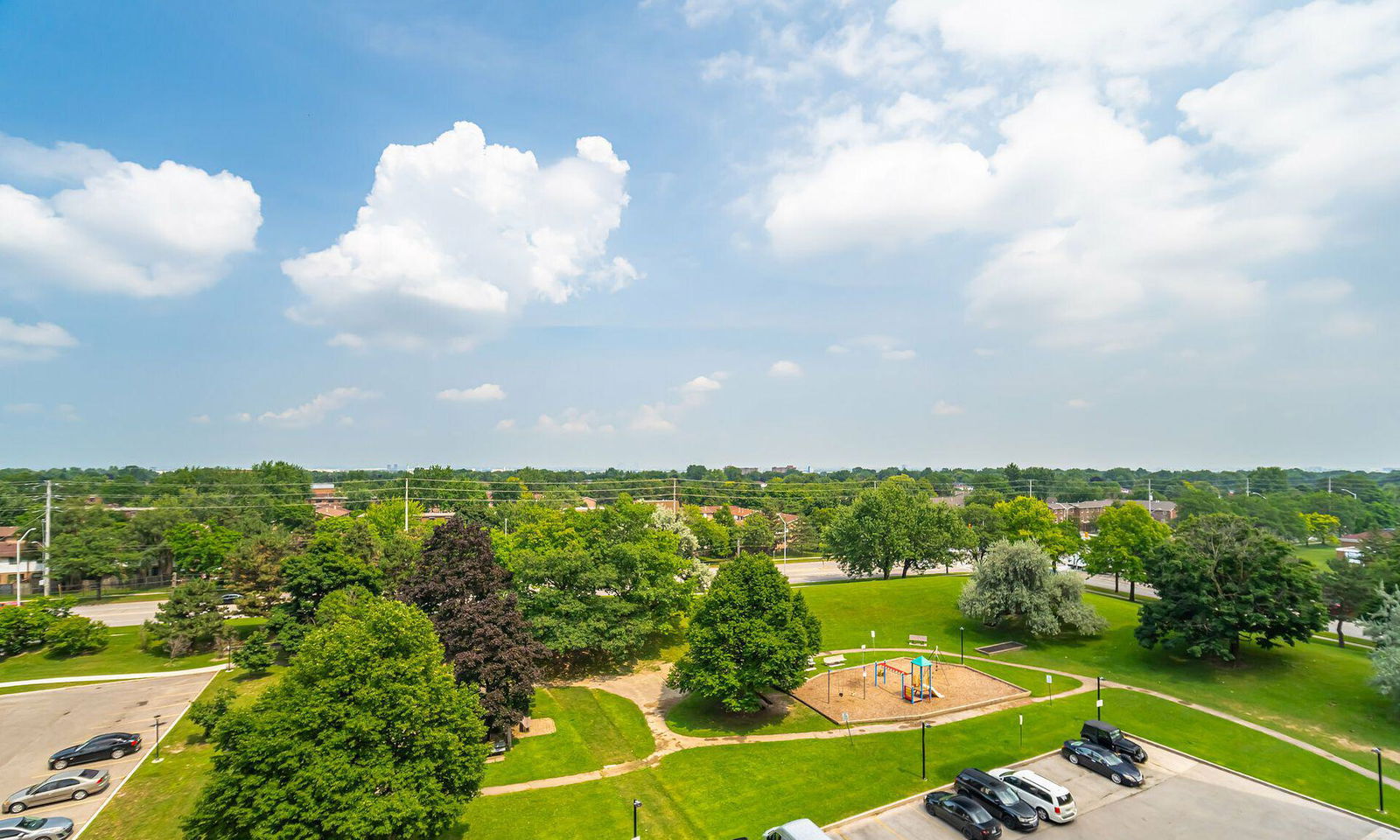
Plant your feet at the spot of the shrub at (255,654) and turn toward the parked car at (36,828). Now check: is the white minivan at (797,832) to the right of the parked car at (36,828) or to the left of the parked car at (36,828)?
left

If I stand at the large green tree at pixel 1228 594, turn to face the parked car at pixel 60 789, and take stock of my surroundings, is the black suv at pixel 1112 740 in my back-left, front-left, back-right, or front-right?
front-left

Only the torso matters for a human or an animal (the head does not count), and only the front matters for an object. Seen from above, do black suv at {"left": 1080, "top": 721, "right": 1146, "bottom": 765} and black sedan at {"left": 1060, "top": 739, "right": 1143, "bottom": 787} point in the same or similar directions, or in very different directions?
same or similar directions

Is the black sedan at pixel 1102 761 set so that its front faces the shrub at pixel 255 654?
no

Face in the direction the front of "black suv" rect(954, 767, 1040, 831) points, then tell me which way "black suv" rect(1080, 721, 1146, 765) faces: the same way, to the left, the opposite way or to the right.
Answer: the same way

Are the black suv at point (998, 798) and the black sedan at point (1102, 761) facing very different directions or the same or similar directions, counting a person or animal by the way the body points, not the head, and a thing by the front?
same or similar directions
